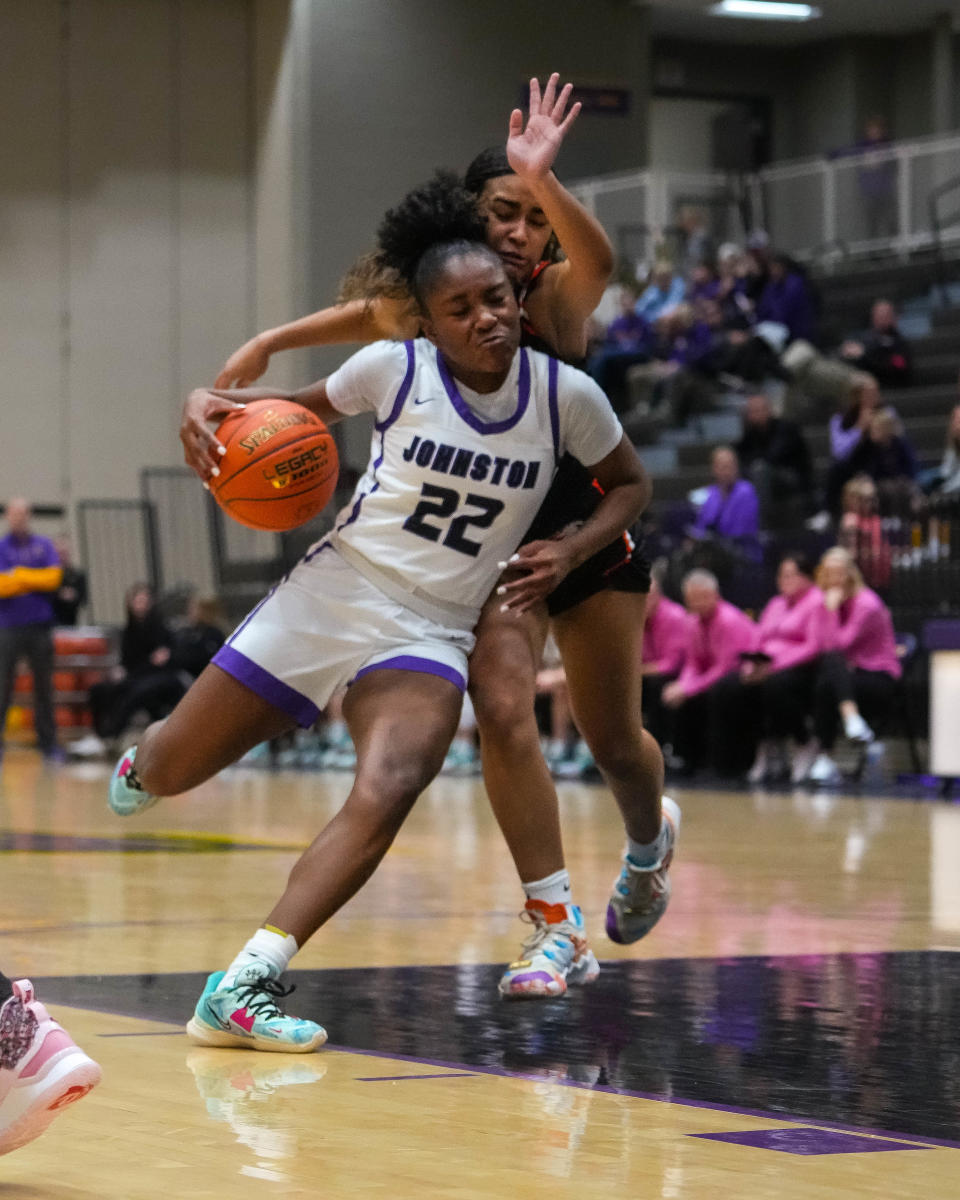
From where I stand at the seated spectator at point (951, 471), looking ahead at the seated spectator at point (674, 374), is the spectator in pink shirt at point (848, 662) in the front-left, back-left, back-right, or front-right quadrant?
back-left

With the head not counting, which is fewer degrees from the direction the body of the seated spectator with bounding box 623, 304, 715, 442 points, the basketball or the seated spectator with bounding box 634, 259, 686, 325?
the basketball

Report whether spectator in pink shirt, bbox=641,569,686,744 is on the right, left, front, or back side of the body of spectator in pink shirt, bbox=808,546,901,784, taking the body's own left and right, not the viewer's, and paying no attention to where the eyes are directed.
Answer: right

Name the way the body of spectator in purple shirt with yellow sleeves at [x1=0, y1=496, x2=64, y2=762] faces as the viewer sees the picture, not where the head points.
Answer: toward the camera

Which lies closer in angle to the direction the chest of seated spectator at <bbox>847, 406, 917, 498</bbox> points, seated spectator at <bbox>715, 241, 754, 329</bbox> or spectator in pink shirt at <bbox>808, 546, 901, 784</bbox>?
the spectator in pink shirt

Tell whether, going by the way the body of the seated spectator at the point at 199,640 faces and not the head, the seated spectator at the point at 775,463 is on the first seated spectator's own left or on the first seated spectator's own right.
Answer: on the first seated spectator's own left

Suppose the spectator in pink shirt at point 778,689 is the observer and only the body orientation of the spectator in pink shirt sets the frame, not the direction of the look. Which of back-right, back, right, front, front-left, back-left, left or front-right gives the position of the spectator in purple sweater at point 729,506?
back-right

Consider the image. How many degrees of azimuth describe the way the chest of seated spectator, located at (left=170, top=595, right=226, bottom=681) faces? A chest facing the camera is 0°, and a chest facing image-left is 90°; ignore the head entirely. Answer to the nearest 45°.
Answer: approximately 45°

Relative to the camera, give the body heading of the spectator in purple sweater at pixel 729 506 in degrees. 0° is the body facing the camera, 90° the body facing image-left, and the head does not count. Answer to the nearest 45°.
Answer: approximately 45°

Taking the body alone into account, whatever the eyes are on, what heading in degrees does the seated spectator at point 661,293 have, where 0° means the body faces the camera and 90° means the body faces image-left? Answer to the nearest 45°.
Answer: approximately 45°

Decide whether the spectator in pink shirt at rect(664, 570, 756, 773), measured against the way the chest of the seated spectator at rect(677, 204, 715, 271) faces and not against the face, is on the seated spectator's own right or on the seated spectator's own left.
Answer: on the seated spectator's own left

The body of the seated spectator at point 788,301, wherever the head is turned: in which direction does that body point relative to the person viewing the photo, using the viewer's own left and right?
facing the viewer and to the left of the viewer
